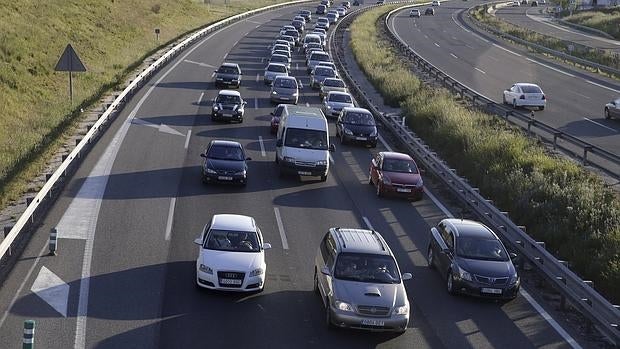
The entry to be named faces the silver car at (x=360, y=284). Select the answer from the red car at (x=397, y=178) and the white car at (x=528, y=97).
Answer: the red car

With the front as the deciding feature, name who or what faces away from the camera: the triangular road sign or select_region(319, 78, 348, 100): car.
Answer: the triangular road sign

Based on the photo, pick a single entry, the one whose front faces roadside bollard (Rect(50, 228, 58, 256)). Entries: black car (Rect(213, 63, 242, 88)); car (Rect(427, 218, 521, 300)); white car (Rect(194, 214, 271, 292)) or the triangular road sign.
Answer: the black car

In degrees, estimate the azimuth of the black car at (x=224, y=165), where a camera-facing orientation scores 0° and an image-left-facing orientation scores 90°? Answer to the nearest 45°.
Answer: approximately 0°

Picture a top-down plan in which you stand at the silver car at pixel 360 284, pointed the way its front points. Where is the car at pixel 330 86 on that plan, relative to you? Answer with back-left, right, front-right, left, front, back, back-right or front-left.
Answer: back

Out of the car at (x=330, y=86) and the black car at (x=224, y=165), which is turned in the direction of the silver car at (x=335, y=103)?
the car
